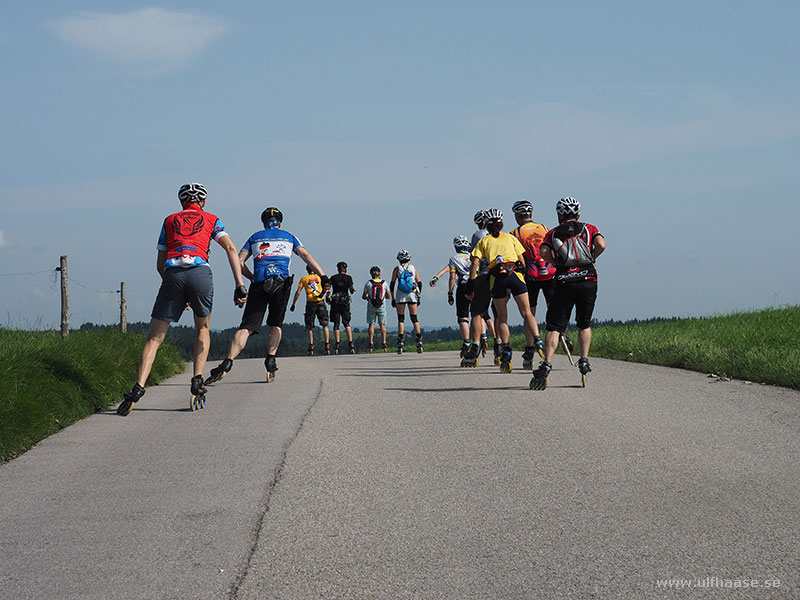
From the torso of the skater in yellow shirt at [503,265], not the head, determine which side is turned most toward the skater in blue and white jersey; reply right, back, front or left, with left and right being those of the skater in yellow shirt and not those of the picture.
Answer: left

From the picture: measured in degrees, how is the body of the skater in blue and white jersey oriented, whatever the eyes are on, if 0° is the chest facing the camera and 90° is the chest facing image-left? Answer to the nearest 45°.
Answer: approximately 180°

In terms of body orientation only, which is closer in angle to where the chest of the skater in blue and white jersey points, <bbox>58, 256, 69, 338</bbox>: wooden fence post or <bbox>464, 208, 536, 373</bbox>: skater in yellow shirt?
the wooden fence post

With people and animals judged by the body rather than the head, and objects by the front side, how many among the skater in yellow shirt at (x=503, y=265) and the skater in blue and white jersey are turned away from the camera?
2

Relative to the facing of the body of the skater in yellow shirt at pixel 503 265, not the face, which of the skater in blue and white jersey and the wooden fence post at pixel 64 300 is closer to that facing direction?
the wooden fence post

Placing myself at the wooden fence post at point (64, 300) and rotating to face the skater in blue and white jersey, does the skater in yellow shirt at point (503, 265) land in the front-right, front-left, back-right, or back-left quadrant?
front-left

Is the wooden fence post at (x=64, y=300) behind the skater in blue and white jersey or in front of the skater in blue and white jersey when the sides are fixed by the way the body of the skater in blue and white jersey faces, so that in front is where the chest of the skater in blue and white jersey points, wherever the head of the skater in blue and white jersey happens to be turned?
in front

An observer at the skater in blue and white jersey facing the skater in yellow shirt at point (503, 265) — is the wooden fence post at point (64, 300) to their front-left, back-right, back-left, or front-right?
back-left

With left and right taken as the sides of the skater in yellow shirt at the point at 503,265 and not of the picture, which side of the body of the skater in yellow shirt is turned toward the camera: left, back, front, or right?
back

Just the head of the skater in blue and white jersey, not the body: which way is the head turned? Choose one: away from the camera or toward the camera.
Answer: away from the camera

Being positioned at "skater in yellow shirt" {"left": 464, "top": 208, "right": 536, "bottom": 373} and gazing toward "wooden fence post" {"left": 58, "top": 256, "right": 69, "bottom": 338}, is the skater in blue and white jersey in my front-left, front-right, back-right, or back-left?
front-left

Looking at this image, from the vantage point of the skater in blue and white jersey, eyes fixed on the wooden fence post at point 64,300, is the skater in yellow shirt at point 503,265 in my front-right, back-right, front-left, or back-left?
back-right

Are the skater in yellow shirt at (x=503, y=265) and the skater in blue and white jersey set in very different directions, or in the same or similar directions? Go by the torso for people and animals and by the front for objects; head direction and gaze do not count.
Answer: same or similar directions

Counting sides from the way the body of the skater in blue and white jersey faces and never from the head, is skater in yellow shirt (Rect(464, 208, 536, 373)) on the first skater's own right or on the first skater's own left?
on the first skater's own right
